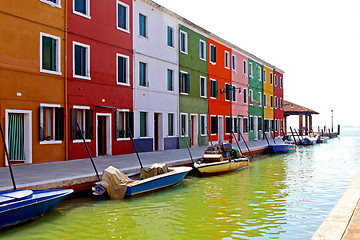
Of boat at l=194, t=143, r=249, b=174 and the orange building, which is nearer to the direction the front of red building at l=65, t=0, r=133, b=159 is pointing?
the boat

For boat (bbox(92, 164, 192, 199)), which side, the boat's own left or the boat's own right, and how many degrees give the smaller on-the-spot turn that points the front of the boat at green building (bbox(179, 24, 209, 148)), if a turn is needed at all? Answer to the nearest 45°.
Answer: approximately 45° to the boat's own left

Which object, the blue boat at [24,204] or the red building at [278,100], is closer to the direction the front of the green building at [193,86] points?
the blue boat

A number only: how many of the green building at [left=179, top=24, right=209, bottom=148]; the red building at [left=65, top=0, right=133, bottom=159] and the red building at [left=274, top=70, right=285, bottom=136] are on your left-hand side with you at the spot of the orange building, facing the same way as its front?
3

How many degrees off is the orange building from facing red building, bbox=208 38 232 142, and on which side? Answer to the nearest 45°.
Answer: approximately 90° to its left

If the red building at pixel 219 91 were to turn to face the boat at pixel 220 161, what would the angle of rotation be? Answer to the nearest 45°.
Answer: approximately 45° to its right

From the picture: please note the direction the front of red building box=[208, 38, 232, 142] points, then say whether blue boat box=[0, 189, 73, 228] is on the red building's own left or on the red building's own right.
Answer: on the red building's own right

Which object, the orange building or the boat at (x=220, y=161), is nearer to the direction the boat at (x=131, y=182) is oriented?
the boat

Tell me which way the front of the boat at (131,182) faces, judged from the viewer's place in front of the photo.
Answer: facing away from the viewer and to the right of the viewer

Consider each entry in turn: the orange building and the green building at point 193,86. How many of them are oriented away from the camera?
0

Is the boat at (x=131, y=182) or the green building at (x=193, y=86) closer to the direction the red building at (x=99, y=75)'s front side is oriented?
the boat
